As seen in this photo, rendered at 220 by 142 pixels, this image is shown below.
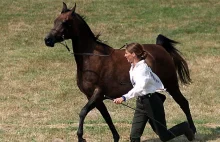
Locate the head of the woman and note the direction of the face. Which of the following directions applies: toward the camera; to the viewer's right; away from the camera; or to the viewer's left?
to the viewer's left

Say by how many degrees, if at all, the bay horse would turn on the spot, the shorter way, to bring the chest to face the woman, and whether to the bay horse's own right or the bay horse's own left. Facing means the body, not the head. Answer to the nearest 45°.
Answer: approximately 135° to the bay horse's own left

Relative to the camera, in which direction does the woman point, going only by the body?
to the viewer's left

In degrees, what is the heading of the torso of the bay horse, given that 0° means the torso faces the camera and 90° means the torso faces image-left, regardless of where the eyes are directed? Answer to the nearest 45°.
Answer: approximately 90°

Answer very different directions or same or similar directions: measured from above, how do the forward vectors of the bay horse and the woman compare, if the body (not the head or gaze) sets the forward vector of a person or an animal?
same or similar directions

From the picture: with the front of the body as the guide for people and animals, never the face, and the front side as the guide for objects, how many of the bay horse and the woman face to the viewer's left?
2
